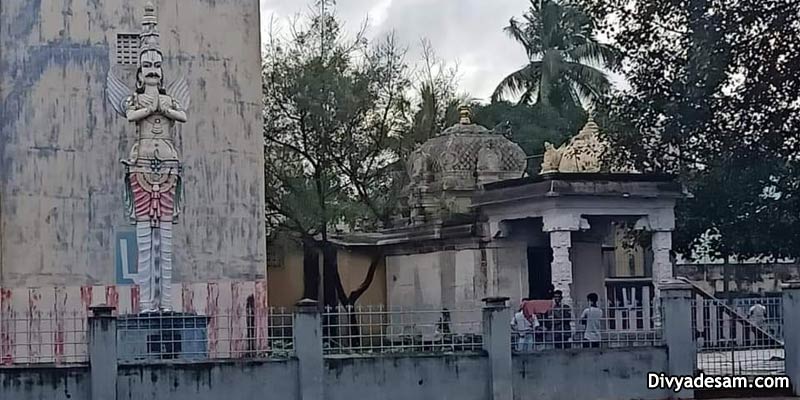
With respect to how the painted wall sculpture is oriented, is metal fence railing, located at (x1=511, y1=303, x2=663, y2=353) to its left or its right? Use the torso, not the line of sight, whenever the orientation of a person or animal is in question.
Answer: on its left

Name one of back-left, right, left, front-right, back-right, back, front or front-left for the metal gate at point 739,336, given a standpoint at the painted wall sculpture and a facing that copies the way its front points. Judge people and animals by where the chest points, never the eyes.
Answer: left

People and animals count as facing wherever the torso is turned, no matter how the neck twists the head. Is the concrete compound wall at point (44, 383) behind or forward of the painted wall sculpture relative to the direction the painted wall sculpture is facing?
forward

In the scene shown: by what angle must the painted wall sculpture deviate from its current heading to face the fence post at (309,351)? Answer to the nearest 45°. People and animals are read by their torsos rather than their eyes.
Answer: approximately 45° to its left

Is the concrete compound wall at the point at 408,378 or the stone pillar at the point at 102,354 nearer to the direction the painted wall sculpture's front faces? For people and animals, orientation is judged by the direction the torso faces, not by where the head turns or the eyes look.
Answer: the stone pillar

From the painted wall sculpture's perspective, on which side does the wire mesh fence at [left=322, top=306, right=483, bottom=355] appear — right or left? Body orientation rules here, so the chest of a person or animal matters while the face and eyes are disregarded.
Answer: on its left

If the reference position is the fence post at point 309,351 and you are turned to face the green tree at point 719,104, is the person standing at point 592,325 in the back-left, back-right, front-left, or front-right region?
front-right

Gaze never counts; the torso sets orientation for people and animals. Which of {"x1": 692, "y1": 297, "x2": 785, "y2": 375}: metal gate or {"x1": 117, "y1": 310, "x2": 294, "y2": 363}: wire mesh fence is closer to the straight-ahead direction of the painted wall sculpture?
the wire mesh fence

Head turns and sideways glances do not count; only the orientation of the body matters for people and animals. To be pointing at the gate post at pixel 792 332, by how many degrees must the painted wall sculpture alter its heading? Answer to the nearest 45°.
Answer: approximately 90° to its left

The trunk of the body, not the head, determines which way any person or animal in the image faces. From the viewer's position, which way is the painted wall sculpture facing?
facing the viewer
